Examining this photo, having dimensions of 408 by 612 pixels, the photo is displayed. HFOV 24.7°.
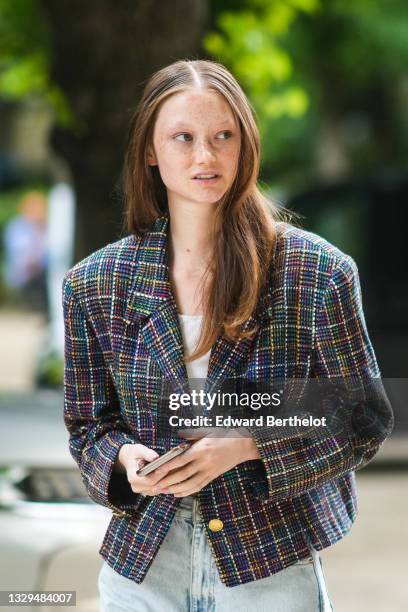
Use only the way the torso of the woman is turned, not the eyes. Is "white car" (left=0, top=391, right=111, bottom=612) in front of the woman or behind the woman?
behind

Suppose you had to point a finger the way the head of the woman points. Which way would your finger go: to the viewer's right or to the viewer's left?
to the viewer's right

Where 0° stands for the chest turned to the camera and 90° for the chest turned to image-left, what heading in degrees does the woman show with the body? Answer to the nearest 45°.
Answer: approximately 0°

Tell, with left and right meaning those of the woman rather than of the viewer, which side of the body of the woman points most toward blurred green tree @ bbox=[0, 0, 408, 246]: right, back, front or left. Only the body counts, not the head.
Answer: back

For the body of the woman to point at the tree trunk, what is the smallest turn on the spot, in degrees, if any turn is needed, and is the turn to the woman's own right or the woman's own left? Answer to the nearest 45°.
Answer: approximately 180°
